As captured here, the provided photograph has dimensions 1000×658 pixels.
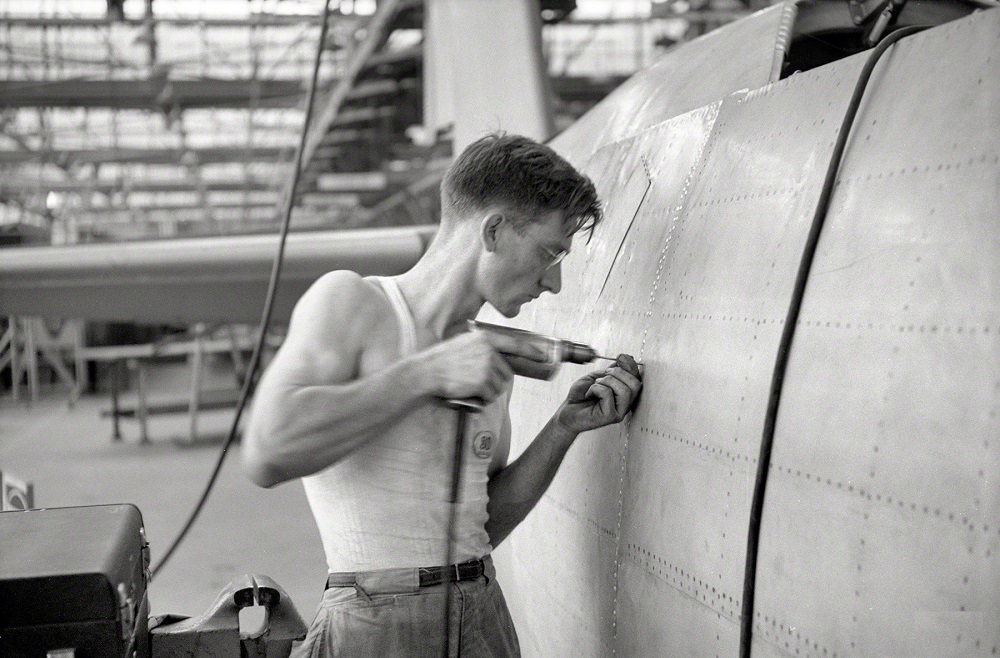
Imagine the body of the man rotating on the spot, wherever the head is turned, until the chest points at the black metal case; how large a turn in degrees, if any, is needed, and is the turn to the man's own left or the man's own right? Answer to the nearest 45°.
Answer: approximately 135° to the man's own right

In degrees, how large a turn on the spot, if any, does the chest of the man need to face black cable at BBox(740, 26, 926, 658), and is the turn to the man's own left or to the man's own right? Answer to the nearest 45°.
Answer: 0° — they already face it

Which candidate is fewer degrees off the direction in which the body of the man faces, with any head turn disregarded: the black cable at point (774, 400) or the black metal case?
the black cable

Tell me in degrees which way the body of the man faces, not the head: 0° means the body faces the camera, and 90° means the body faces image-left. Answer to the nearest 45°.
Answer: approximately 315°

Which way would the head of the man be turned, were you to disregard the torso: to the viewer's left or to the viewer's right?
to the viewer's right
